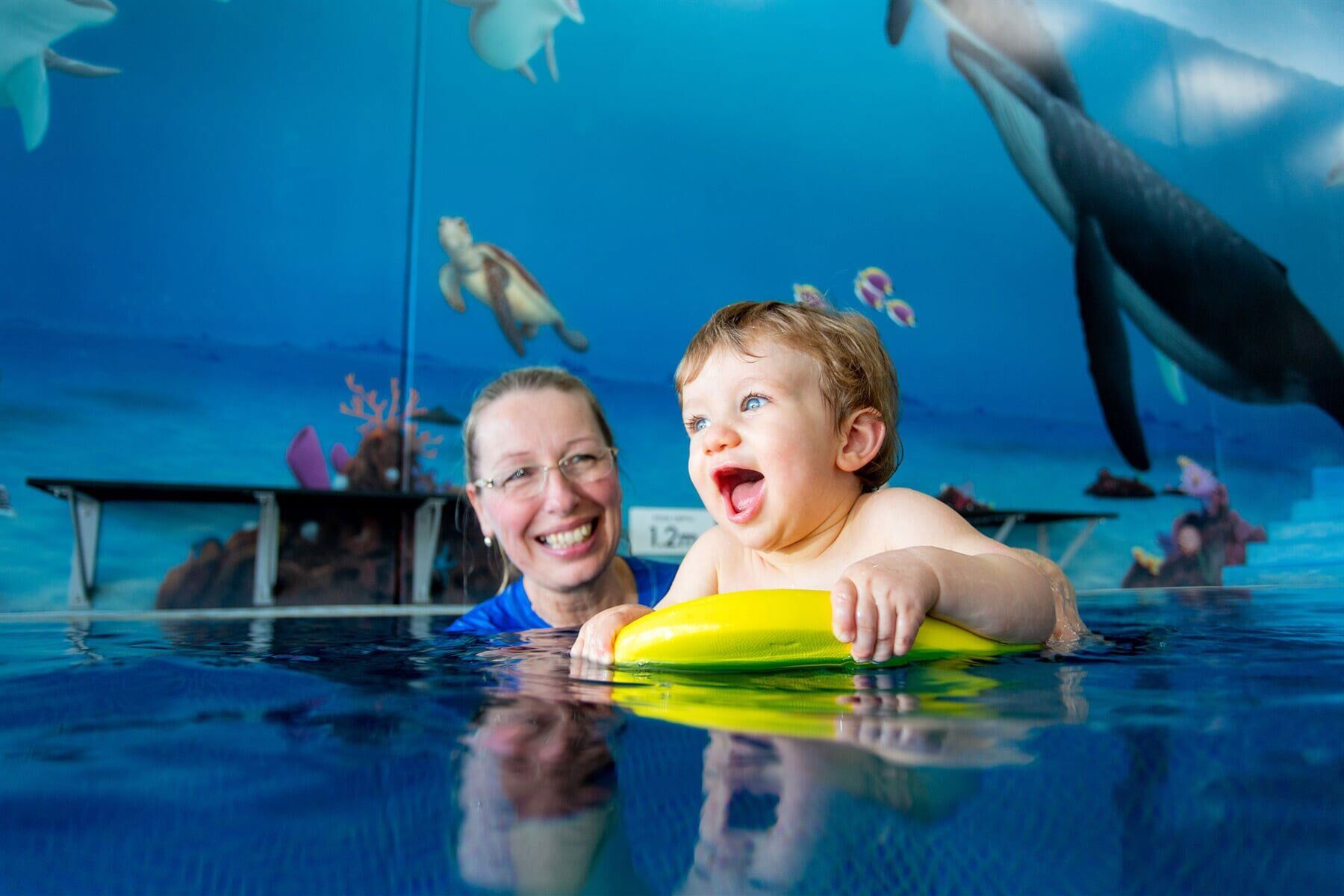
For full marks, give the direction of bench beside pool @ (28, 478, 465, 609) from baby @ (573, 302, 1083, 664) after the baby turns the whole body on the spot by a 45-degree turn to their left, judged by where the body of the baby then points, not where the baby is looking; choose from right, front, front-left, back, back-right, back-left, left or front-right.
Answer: back-right

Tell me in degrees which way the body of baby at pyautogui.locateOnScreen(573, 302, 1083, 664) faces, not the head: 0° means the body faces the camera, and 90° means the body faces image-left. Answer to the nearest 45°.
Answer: approximately 45°
